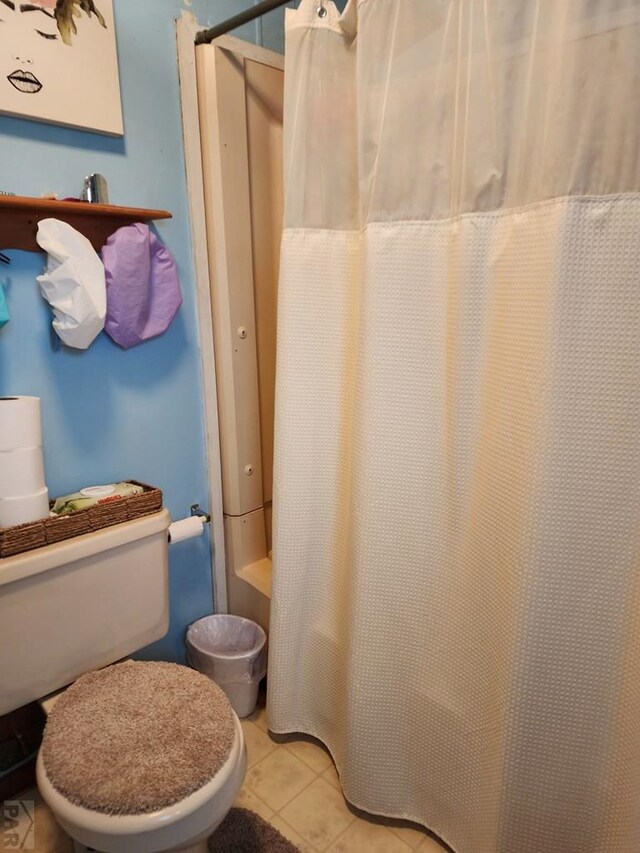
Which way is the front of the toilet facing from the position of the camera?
facing the viewer and to the right of the viewer
